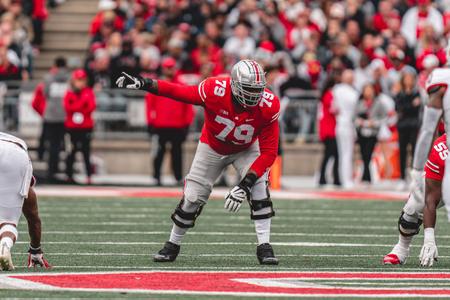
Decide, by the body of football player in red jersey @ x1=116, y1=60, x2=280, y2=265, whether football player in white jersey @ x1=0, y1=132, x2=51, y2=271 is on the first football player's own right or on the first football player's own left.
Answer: on the first football player's own right

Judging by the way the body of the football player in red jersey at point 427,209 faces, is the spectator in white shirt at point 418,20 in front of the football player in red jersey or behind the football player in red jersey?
behind

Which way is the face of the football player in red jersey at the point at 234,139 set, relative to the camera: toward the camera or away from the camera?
toward the camera

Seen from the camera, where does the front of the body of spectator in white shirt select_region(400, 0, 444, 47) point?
toward the camera

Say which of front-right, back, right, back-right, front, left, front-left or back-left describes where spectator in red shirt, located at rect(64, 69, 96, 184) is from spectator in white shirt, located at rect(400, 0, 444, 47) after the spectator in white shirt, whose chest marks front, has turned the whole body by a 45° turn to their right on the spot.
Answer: front

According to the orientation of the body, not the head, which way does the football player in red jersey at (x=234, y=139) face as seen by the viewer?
toward the camera

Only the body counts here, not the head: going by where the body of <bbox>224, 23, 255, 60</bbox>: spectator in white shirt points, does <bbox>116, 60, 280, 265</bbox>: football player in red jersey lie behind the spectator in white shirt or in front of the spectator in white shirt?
in front

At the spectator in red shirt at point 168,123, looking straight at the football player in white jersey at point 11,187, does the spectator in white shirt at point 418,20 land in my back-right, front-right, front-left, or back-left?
back-left

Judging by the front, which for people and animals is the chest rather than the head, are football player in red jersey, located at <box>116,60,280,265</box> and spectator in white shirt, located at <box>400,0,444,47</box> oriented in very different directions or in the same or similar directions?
same or similar directions

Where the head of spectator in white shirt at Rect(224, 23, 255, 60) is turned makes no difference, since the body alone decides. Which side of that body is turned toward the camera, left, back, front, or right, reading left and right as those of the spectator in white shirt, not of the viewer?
front

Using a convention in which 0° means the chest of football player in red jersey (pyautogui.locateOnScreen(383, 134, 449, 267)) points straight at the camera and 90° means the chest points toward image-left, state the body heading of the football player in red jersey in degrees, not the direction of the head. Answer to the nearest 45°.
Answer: approximately 0°
